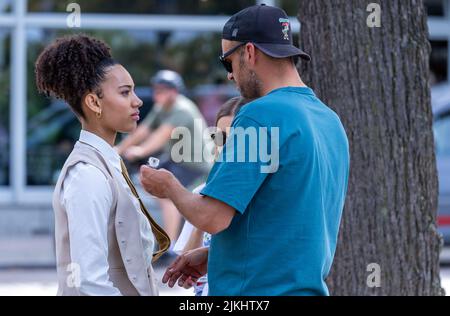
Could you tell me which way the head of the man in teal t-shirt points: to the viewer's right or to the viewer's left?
to the viewer's left

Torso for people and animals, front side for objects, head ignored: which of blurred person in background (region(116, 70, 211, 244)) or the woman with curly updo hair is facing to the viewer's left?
the blurred person in background

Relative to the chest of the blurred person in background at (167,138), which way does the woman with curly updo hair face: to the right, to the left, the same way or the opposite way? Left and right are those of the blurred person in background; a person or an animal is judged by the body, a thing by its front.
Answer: the opposite way

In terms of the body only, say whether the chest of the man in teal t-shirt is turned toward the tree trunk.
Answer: no

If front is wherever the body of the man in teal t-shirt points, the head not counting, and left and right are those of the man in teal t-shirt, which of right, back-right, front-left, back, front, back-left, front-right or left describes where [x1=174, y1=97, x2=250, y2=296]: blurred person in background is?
front-right

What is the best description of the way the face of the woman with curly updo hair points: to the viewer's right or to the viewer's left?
to the viewer's right

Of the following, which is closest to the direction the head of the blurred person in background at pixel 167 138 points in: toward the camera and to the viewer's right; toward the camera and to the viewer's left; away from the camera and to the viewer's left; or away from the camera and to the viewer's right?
toward the camera and to the viewer's left

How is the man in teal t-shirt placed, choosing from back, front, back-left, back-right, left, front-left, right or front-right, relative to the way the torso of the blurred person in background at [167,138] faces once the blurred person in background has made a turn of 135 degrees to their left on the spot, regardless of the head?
front-right

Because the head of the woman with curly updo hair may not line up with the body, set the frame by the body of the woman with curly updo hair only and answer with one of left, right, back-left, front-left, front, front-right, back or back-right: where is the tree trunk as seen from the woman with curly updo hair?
front-left

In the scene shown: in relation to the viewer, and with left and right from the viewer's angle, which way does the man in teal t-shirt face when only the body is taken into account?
facing away from the viewer and to the left of the viewer

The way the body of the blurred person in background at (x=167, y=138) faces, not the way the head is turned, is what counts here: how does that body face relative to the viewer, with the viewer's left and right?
facing to the left of the viewer

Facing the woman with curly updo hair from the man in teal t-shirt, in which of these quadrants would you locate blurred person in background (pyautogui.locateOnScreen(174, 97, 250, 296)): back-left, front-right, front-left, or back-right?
front-right

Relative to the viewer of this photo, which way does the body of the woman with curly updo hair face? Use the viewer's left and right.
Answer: facing to the right of the viewer

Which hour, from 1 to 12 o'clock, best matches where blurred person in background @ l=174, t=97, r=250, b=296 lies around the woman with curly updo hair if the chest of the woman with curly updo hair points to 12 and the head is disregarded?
The blurred person in background is roughly at 10 o'clock from the woman with curly updo hair.

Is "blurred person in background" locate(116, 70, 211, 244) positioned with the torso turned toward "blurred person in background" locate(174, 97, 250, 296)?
no
